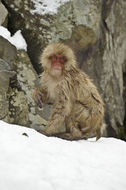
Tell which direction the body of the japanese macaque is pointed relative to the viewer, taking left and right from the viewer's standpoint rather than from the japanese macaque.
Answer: facing the viewer and to the left of the viewer
